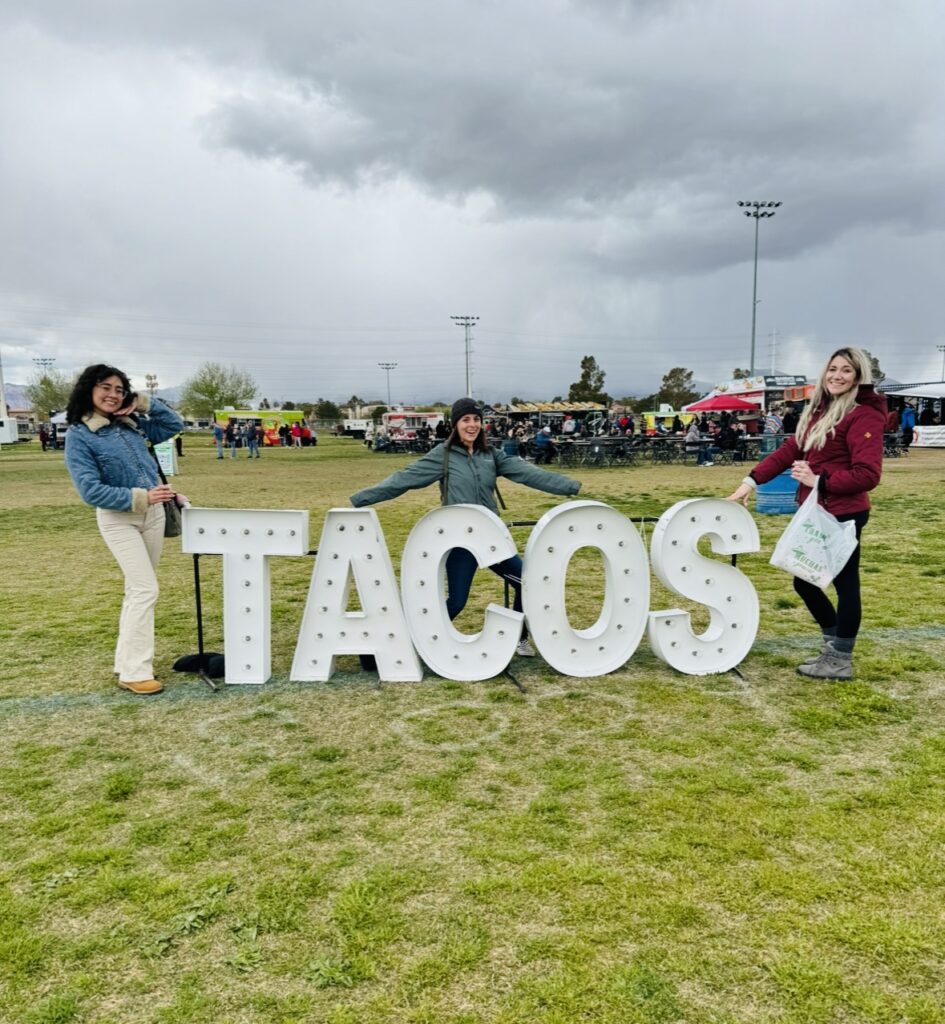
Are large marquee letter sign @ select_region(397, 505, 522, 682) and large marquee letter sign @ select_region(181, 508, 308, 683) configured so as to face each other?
no

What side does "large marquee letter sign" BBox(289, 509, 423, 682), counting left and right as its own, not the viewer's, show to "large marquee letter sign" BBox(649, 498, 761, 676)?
left

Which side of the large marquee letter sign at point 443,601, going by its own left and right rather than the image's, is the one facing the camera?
front

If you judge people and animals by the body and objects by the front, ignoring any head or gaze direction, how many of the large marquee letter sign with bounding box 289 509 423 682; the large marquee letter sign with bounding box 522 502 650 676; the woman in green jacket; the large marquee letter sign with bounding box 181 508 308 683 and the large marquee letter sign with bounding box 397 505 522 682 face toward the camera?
5

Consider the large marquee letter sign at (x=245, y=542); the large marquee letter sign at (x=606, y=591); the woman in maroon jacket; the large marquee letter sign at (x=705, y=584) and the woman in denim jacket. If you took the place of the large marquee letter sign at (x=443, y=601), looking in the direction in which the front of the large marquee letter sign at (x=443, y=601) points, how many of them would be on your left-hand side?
3

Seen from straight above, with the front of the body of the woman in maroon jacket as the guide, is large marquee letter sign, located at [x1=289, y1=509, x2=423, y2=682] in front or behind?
in front

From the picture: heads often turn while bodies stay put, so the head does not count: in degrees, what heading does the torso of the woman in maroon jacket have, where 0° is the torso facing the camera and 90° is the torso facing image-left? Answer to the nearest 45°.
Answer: approximately 45°

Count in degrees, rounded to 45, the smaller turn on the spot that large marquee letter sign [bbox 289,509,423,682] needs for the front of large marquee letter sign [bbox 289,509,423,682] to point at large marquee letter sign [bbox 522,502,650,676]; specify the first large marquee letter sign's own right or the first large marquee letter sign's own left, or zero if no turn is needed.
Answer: approximately 90° to the first large marquee letter sign's own left

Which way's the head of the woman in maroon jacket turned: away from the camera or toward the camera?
toward the camera

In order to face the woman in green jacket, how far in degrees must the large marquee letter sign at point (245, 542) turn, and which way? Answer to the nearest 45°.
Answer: approximately 90° to its left

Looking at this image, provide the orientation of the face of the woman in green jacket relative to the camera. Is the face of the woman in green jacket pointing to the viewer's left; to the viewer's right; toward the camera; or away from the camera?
toward the camera

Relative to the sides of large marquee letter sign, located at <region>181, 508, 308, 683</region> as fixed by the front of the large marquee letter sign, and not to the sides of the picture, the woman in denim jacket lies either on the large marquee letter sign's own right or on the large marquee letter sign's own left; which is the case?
on the large marquee letter sign's own right

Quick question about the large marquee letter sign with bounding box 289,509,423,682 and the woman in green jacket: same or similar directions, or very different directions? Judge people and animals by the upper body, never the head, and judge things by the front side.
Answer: same or similar directions

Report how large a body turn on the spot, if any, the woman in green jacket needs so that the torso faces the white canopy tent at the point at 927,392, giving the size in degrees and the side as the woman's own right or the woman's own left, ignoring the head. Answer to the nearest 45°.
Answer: approximately 135° to the woman's own left

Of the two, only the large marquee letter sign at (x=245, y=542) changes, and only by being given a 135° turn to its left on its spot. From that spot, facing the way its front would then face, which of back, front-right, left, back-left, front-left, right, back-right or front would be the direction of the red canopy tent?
front

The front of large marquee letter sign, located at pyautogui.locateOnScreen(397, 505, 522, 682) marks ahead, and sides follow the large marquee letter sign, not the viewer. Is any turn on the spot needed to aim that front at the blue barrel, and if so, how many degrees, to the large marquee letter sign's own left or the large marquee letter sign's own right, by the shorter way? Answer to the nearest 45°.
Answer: approximately 135° to the large marquee letter sign's own left

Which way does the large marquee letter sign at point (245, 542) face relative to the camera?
toward the camera
